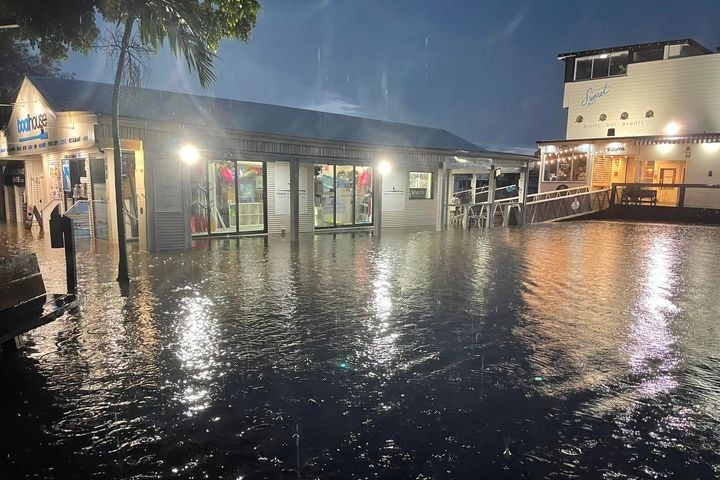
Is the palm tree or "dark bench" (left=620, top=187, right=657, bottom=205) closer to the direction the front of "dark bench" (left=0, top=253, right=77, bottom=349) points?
the dark bench

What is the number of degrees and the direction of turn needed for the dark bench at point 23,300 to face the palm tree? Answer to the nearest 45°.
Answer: approximately 90° to its left

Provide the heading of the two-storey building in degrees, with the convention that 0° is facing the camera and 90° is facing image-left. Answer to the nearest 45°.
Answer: approximately 0°

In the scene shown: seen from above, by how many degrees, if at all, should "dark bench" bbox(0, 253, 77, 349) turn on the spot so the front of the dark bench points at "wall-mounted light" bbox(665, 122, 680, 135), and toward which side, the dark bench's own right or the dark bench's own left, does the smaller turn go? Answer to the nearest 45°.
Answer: approximately 45° to the dark bench's own left

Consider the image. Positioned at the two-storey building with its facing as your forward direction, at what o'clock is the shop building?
The shop building is roughly at 1 o'clock from the two-storey building.

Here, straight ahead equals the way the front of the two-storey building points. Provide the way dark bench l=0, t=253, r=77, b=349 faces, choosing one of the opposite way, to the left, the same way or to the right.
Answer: to the left

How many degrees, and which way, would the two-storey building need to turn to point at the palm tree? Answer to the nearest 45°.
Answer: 0° — it already faces it

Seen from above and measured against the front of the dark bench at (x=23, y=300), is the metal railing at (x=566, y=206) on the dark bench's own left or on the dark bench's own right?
on the dark bench's own left

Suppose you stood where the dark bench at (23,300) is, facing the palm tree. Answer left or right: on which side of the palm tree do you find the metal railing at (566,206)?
right

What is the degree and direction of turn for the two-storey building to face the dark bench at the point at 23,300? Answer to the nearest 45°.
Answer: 0° — it already faces it
